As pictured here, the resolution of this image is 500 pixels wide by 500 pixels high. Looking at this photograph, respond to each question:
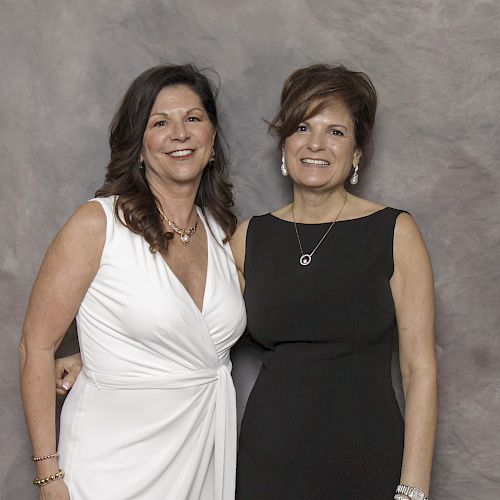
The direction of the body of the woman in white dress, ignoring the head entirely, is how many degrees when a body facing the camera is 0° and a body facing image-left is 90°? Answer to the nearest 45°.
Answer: approximately 315°

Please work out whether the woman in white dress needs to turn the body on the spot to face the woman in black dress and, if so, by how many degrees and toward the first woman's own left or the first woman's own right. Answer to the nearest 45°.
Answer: approximately 45° to the first woman's own left
